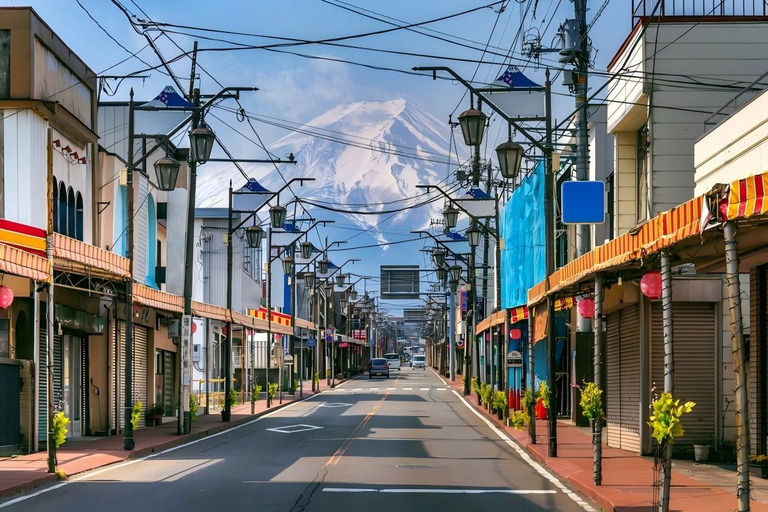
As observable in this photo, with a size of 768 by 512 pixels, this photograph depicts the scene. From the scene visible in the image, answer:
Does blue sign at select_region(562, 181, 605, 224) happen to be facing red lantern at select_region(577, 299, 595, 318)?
no

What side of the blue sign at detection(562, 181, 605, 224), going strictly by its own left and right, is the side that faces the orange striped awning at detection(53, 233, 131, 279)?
right

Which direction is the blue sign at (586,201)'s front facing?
toward the camera

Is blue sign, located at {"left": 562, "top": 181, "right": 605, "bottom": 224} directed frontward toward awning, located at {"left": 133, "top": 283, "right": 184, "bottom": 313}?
no

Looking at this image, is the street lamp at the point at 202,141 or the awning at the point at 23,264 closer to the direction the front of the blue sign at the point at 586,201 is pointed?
the awning

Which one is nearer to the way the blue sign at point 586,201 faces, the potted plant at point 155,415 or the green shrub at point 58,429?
the green shrub

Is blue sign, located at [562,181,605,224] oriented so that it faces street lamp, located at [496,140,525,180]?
no

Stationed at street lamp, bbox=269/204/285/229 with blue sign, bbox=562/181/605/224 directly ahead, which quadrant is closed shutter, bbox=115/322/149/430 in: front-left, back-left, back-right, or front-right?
front-right

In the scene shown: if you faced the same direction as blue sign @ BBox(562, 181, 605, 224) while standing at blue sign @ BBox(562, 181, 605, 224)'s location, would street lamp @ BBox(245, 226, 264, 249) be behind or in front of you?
behind

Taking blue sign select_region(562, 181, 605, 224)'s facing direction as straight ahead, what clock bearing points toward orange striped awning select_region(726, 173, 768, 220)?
The orange striped awning is roughly at 12 o'clock from the blue sign.

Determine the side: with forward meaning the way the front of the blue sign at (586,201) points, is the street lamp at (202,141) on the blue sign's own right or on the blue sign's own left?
on the blue sign's own right

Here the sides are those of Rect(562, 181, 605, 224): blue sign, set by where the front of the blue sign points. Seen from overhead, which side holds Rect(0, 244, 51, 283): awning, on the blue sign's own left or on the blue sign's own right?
on the blue sign's own right

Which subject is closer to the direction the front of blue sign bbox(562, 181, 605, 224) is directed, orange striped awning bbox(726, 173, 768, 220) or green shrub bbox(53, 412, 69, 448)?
the orange striped awning
